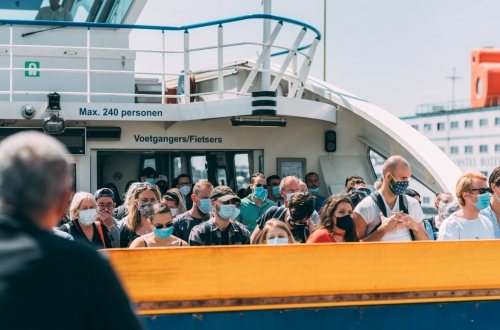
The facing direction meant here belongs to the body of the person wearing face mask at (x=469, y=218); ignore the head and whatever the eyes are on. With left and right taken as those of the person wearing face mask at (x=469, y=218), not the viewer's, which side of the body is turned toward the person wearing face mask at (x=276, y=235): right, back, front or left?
right

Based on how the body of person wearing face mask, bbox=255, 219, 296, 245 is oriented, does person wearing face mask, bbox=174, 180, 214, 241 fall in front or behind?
behind

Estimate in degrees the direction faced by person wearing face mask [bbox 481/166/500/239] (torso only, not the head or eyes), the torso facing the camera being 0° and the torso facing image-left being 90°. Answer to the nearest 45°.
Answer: approximately 315°

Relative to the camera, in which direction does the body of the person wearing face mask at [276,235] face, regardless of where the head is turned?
toward the camera

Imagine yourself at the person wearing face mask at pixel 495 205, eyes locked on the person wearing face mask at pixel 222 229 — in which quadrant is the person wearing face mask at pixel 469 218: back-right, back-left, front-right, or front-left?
front-left

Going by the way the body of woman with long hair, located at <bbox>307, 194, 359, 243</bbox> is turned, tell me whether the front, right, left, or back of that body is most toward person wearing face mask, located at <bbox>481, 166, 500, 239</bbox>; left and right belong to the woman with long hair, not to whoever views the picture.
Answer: left

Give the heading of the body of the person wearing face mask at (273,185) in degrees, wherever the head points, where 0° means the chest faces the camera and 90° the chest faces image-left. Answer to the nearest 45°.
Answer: approximately 315°

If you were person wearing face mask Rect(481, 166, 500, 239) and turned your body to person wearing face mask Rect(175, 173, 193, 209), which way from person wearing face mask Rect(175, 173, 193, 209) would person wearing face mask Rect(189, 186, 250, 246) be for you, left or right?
left

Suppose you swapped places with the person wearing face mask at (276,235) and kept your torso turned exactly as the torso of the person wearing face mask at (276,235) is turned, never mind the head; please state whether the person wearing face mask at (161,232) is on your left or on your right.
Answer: on your right

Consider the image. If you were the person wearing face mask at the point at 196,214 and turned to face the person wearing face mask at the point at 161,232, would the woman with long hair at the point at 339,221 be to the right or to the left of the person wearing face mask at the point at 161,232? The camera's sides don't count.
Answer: left

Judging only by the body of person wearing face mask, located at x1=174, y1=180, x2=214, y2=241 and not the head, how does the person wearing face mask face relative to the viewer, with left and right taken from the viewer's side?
facing the viewer and to the right of the viewer

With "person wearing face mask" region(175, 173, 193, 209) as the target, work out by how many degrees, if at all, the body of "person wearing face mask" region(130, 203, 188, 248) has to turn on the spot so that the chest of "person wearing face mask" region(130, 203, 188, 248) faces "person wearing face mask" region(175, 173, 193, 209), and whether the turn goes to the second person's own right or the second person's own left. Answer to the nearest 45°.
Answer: approximately 135° to the second person's own left

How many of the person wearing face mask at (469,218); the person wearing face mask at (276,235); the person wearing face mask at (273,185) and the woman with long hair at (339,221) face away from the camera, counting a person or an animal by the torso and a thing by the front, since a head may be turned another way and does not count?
0
